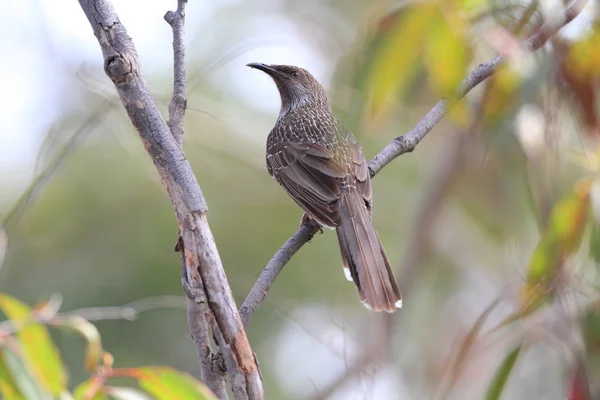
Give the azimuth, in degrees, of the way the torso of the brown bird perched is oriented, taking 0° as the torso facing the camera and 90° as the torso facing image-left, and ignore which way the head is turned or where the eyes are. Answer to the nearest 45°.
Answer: approximately 135°

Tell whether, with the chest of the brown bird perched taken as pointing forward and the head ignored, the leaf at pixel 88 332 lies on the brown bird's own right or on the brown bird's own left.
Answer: on the brown bird's own left

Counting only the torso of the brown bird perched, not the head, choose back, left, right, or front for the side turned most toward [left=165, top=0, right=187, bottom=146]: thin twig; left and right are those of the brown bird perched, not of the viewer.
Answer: left

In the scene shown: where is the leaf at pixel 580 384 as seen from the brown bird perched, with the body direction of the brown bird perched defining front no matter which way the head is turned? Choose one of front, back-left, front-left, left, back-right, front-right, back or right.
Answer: back
